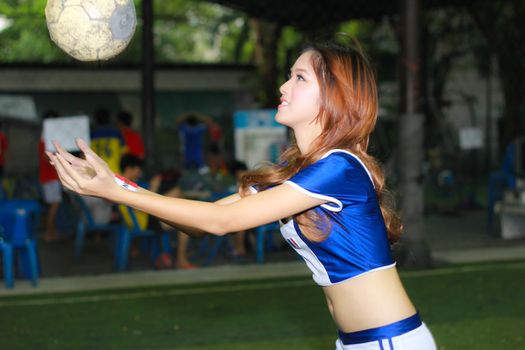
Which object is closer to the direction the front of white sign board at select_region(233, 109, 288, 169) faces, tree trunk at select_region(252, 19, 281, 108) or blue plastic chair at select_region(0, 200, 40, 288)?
the blue plastic chair

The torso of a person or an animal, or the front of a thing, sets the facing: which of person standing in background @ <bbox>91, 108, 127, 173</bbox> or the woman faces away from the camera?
the person standing in background

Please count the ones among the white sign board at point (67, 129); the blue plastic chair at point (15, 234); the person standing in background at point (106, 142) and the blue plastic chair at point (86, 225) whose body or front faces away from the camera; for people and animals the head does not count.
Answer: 2

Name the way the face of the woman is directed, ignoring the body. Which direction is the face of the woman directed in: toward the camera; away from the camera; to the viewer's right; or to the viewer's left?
to the viewer's left

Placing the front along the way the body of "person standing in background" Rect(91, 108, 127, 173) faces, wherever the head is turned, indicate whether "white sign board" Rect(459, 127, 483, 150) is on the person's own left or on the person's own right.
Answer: on the person's own right

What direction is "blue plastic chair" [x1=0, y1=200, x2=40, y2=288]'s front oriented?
away from the camera

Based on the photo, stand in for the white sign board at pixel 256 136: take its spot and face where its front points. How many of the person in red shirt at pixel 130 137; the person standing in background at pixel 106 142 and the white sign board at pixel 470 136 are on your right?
2

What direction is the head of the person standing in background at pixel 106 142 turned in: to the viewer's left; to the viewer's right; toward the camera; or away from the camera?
away from the camera

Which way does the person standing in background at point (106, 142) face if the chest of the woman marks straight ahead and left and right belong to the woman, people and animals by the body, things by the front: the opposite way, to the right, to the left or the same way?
to the right

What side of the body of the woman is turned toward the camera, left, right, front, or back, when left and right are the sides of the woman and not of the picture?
left

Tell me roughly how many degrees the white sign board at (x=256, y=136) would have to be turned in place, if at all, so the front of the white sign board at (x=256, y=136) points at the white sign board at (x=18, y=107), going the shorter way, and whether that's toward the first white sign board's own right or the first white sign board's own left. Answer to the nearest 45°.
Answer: approximately 135° to the first white sign board's own right

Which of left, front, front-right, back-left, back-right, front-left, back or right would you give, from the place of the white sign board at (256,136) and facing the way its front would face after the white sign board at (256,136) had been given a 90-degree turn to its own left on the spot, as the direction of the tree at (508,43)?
front-left
